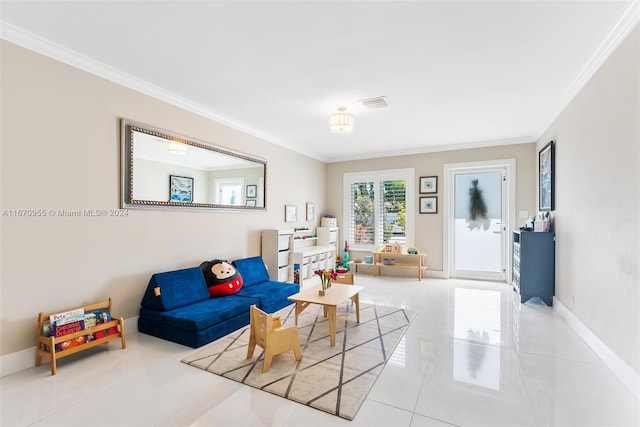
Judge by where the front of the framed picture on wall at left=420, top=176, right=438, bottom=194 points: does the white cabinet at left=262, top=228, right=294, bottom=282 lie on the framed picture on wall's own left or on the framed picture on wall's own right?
on the framed picture on wall's own right

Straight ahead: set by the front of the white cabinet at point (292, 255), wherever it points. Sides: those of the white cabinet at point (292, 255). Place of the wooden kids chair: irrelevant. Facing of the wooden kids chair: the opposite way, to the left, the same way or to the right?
to the left

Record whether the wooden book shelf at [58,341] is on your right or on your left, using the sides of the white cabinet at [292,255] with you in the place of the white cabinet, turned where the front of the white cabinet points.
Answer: on your right

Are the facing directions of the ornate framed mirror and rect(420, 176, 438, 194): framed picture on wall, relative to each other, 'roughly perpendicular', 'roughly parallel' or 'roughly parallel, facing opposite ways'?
roughly perpendicular

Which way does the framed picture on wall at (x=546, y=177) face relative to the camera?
to the viewer's left

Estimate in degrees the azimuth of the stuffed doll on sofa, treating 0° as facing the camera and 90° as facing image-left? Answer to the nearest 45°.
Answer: approximately 315°

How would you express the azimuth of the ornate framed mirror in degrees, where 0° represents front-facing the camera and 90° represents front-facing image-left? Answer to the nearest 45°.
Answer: approximately 315°

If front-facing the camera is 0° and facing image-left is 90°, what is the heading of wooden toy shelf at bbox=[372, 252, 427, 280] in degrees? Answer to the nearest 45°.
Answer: approximately 0°
